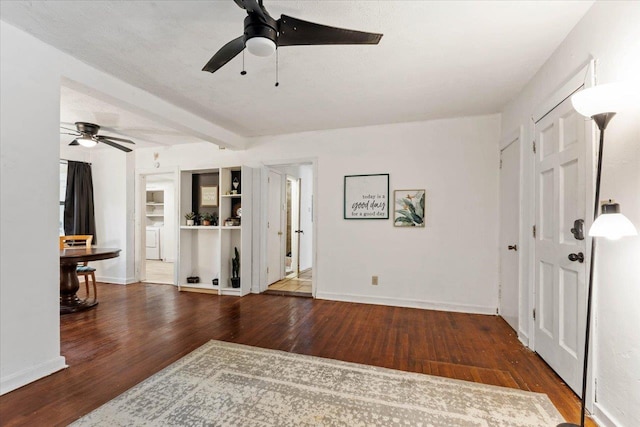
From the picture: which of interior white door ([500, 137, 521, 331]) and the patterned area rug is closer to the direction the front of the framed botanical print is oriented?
the patterned area rug

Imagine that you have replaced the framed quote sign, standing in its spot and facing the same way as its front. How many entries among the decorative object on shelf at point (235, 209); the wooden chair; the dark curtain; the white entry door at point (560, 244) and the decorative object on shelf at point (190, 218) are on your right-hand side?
4

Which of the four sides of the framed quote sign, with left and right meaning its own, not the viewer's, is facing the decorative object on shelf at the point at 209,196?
right

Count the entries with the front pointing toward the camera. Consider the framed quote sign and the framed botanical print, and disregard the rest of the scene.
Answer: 2

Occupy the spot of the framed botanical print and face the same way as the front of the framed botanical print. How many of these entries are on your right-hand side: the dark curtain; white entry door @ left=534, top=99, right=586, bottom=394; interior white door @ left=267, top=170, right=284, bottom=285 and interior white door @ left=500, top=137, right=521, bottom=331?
2

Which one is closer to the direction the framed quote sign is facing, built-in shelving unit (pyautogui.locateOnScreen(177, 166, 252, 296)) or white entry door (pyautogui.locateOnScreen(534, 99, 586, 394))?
the white entry door

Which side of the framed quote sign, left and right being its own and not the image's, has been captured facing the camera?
front

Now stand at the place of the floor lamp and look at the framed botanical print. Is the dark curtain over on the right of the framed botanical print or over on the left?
left

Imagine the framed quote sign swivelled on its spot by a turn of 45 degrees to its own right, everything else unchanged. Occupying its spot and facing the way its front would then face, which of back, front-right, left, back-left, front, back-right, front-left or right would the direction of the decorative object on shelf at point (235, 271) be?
front-right

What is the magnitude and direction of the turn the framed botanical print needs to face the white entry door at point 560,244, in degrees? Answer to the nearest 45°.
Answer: approximately 45° to its left

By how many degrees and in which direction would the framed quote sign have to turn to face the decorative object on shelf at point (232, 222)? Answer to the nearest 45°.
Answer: approximately 90° to its right

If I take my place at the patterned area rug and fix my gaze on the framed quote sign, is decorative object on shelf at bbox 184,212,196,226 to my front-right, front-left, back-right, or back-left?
front-left

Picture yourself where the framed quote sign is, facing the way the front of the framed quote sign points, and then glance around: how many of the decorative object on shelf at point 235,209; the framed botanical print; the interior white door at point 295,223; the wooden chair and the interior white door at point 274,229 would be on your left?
1

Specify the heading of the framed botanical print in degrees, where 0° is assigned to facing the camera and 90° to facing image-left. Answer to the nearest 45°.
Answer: approximately 0°

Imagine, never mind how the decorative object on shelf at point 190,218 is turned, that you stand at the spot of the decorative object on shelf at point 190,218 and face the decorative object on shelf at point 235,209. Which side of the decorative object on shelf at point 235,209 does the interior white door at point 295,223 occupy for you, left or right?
left

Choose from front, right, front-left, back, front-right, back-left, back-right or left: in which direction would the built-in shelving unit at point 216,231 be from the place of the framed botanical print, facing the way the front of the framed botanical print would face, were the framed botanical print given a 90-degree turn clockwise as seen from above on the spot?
front

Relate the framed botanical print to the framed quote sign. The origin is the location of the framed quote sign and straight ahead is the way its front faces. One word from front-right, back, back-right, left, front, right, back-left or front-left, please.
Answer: left

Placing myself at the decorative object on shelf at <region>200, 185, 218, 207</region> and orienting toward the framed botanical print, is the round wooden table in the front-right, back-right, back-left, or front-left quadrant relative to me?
back-right
